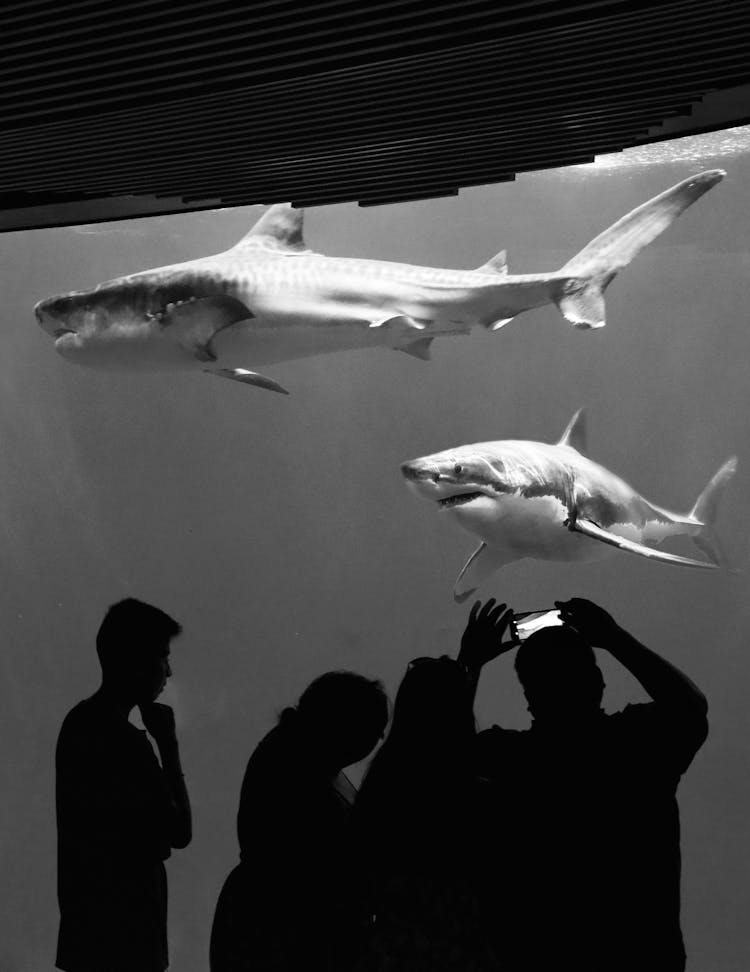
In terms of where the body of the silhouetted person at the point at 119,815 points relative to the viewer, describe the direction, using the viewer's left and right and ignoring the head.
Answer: facing to the right of the viewer

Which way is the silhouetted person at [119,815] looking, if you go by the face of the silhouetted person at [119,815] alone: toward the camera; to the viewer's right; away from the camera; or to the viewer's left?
to the viewer's right

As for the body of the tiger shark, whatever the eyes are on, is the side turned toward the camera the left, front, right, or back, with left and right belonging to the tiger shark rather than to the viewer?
left

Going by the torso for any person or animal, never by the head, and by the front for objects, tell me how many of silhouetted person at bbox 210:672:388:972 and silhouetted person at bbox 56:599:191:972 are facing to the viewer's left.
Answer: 0

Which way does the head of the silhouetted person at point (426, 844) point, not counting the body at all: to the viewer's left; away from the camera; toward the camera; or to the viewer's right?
away from the camera

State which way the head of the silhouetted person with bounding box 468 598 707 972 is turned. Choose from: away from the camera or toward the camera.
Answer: away from the camera

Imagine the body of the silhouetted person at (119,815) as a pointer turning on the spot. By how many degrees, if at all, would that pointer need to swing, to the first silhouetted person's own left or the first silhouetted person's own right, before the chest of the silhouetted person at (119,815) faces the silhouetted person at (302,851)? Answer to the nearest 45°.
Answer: approximately 45° to the first silhouetted person's own right

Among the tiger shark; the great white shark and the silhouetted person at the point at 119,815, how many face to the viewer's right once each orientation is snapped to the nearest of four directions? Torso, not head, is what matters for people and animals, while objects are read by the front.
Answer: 1
